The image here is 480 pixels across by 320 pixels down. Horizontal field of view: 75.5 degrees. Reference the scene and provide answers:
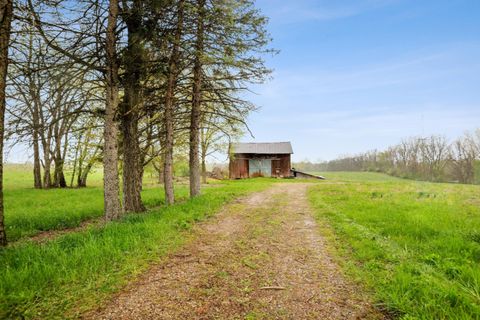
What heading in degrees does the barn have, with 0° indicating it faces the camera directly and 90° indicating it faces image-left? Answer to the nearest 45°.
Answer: approximately 0°
